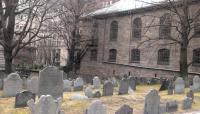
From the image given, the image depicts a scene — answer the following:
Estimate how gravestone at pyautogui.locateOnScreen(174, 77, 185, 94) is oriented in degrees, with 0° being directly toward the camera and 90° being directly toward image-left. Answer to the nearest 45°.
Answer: approximately 0°

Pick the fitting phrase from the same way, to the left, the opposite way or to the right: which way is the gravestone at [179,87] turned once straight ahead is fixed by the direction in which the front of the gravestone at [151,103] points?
the same way

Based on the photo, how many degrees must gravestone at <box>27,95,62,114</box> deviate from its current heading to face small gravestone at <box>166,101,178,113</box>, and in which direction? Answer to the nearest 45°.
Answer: approximately 135° to its left

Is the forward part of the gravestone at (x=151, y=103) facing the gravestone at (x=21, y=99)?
no

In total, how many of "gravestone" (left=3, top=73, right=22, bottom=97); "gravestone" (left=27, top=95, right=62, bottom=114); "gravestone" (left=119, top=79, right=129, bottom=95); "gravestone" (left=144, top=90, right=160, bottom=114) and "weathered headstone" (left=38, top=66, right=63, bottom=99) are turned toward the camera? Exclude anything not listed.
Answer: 5

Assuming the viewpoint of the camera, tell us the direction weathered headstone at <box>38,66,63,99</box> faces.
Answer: facing the viewer

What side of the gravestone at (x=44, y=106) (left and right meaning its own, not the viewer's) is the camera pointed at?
front

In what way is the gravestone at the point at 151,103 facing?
toward the camera

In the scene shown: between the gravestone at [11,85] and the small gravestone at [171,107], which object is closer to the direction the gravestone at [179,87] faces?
the small gravestone

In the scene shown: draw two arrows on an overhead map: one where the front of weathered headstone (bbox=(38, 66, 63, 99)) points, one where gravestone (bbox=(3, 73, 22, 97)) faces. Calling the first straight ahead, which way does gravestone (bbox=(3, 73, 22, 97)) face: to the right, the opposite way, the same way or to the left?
the same way

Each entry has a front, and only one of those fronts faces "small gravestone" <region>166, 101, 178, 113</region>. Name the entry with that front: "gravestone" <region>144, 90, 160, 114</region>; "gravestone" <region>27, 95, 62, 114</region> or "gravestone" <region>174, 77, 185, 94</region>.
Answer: "gravestone" <region>174, 77, 185, 94</region>

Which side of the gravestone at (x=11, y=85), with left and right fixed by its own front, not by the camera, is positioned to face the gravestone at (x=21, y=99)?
front

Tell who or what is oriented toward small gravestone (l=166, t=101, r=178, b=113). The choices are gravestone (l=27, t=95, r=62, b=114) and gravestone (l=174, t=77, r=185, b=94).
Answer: gravestone (l=174, t=77, r=185, b=94)

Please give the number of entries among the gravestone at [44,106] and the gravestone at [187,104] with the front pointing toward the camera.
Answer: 2

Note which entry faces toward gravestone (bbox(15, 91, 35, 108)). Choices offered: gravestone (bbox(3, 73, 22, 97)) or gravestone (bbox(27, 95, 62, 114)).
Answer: gravestone (bbox(3, 73, 22, 97))

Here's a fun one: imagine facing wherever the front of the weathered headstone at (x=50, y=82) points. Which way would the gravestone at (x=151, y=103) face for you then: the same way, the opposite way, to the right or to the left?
the same way
